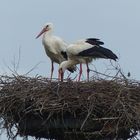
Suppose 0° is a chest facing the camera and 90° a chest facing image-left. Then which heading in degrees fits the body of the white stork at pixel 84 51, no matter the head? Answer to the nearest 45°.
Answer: approximately 90°
